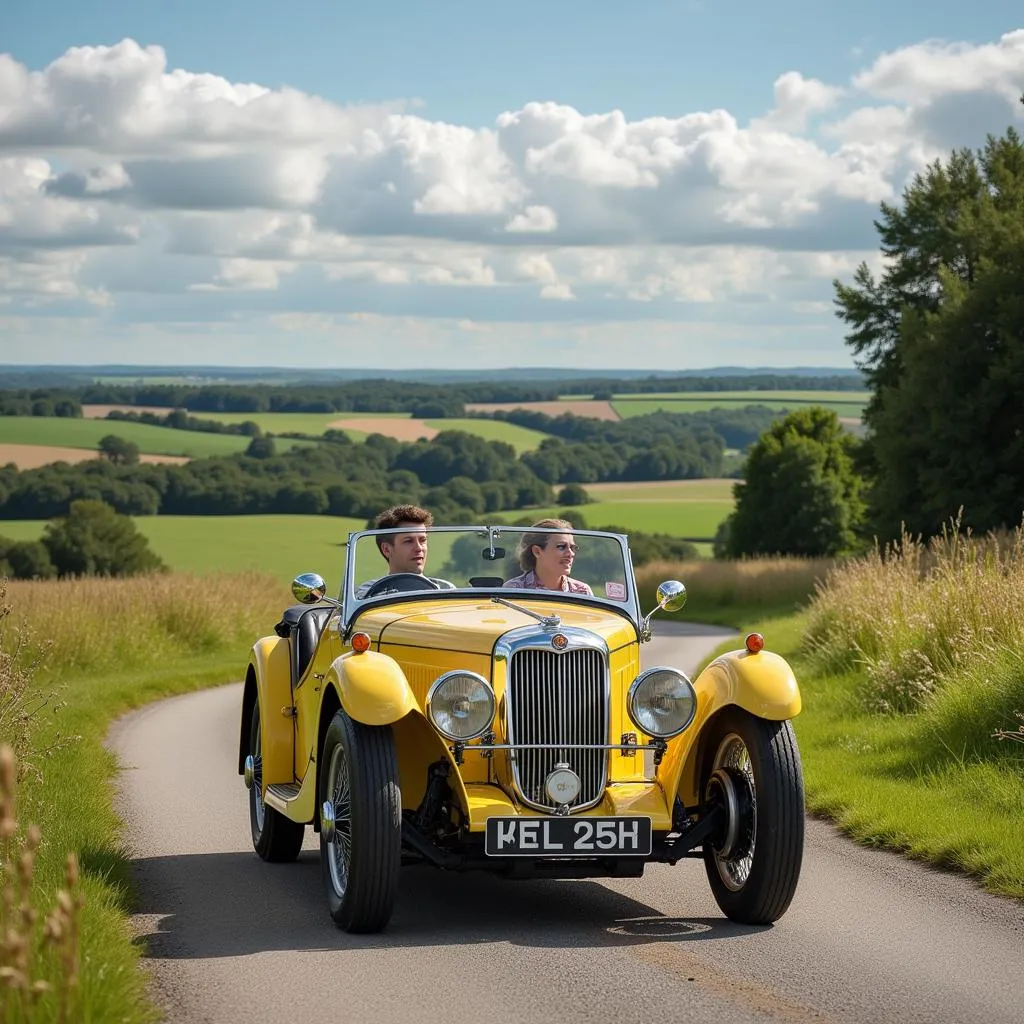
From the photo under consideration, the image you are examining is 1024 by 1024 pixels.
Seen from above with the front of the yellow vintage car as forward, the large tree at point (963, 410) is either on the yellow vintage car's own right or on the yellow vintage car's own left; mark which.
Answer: on the yellow vintage car's own left

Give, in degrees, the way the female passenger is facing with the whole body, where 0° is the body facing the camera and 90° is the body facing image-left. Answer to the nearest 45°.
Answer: approximately 315°

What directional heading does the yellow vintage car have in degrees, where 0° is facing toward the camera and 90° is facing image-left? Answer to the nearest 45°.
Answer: approximately 315°

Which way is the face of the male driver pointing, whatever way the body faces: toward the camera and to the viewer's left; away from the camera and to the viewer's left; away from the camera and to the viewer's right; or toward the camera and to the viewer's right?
toward the camera and to the viewer's right

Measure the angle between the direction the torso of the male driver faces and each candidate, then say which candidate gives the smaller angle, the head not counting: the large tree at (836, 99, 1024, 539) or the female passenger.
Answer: the female passenger

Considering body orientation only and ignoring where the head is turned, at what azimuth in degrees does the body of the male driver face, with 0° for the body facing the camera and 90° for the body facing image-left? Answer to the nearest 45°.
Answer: approximately 315°

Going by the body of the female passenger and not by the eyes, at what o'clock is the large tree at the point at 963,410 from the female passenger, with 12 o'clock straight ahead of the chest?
The large tree is roughly at 8 o'clock from the female passenger.
